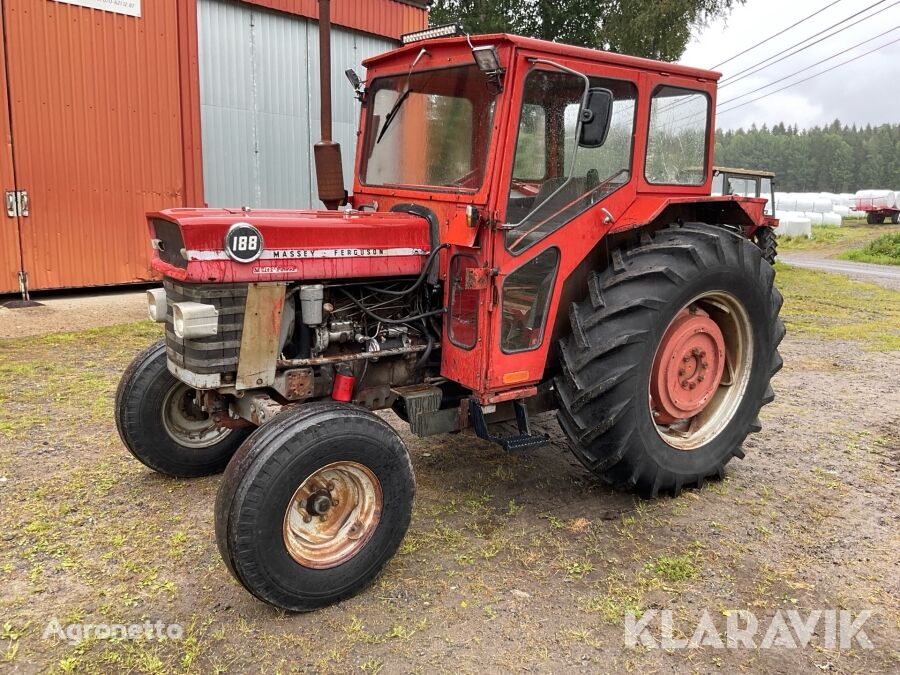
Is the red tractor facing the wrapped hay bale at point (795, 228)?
no

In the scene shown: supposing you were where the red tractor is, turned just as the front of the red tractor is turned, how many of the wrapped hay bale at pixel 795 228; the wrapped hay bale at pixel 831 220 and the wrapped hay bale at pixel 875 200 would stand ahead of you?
0

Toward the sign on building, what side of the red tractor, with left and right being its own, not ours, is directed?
right

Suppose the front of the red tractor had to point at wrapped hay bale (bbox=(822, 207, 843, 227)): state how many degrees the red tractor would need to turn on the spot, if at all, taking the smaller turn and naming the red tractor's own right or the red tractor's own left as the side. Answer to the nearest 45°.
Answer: approximately 180°

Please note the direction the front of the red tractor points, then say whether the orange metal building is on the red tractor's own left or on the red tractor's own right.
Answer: on the red tractor's own right

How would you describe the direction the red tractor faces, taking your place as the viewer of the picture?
facing the viewer and to the left of the viewer

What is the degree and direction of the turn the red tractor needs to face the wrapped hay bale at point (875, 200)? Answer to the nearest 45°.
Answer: approximately 180°
